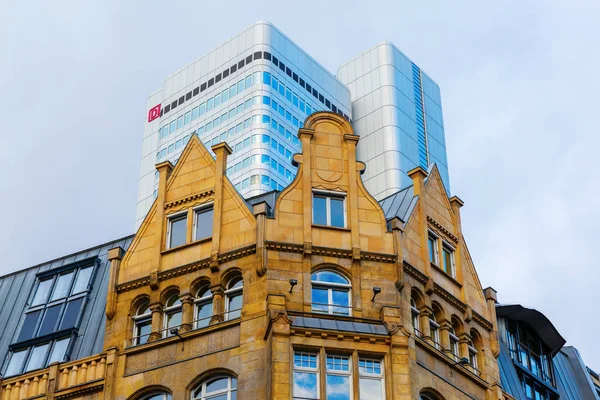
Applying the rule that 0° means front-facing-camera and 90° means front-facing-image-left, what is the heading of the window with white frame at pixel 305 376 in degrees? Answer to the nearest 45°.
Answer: approximately 0°

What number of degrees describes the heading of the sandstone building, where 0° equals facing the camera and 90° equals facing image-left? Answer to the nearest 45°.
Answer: approximately 0°
